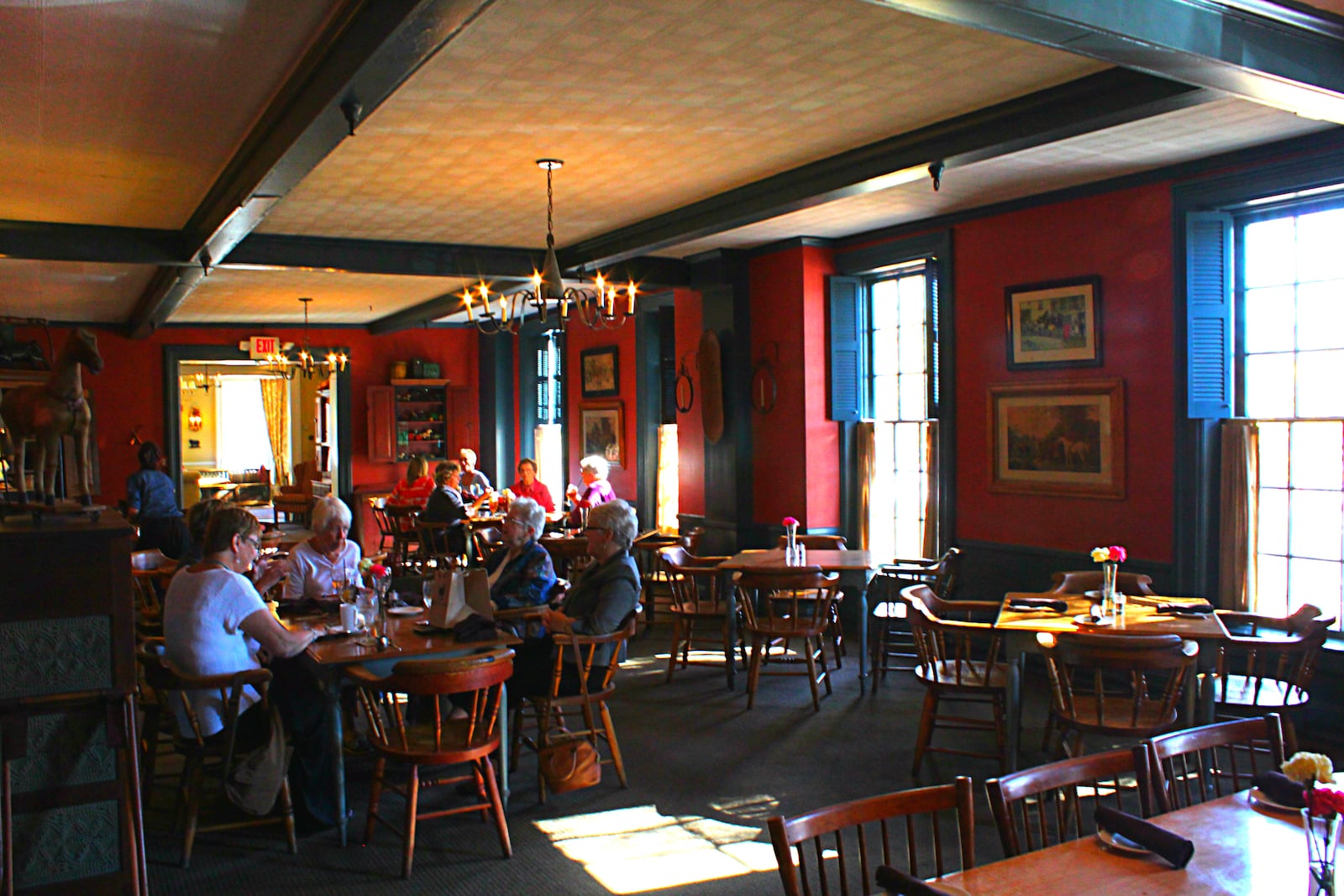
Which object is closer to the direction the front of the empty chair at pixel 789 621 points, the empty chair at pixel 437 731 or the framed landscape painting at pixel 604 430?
the framed landscape painting

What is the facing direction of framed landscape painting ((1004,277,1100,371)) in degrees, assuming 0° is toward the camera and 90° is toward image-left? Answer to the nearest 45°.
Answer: approximately 45°

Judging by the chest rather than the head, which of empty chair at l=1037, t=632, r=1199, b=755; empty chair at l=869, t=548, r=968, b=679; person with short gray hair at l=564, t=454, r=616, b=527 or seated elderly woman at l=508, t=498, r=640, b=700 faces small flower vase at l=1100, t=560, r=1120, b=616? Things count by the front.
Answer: empty chair at l=1037, t=632, r=1199, b=755

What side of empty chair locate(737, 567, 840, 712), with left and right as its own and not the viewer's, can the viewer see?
back

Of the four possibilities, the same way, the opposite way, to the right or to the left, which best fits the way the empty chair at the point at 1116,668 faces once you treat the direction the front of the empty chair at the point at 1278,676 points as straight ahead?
to the right

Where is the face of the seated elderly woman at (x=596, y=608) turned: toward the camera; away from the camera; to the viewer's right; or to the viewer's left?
to the viewer's left

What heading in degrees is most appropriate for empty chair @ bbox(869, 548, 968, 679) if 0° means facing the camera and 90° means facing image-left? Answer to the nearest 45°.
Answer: approximately 90°

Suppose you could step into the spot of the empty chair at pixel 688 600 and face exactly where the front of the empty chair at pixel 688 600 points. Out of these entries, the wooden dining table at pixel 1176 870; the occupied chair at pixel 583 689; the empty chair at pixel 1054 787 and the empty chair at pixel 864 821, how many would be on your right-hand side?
4

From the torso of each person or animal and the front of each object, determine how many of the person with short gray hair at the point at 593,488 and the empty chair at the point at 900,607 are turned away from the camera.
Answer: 0

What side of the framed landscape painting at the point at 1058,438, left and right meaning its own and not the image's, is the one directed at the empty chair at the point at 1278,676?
left

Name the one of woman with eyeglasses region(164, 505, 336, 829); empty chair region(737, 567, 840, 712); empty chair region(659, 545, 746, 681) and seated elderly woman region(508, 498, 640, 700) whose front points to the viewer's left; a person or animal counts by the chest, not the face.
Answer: the seated elderly woman

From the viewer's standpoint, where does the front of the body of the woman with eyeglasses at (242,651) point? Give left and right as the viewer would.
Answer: facing away from the viewer and to the right of the viewer

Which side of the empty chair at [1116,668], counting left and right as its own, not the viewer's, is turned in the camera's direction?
back

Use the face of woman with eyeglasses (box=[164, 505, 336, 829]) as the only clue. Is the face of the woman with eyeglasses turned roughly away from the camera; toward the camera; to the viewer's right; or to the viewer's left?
to the viewer's right

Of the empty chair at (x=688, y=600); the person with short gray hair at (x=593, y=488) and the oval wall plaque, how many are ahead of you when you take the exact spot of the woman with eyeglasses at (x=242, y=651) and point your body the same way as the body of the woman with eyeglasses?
3

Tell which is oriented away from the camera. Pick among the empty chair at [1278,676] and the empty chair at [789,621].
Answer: the empty chair at [789,621]

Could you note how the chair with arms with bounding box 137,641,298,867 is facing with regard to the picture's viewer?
facing away from the viewer and to the right of the viewer

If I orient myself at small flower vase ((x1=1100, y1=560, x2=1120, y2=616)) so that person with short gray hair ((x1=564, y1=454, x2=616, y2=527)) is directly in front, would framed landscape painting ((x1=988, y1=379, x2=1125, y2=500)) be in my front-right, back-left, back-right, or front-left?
front-right

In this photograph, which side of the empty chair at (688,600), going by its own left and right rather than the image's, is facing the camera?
right

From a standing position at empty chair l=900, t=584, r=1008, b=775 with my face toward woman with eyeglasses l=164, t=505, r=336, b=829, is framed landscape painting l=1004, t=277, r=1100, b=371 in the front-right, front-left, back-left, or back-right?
back-right
